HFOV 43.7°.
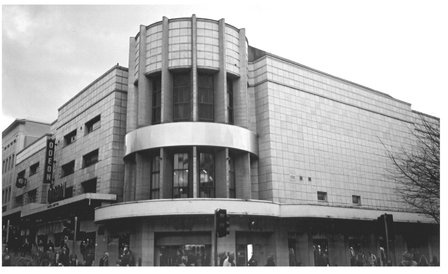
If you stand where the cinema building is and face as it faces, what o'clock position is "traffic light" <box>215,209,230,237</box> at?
The traffic light is roughly at 12 o'clock from the cinema building.

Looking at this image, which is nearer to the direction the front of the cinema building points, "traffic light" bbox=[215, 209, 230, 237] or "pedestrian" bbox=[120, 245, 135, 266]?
the traffic light

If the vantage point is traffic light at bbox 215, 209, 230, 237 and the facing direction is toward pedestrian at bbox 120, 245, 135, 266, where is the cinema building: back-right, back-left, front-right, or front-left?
front-right

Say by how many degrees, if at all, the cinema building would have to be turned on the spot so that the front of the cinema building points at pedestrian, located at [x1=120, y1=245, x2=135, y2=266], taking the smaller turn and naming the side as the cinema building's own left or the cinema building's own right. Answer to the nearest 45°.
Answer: approximately 45° to the cinema building's own right

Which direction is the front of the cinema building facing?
toward the camera

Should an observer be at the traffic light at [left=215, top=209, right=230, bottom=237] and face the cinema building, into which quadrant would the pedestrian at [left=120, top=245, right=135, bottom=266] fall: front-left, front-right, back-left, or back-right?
front-left
